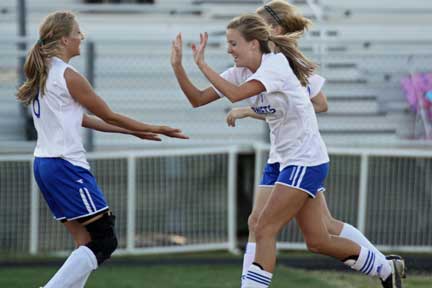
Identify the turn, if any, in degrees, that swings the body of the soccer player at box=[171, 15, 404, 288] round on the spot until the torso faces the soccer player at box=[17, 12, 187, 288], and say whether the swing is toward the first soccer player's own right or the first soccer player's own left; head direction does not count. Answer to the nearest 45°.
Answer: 0° — they already face them

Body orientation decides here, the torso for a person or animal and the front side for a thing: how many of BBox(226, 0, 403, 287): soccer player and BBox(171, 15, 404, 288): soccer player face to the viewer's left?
2

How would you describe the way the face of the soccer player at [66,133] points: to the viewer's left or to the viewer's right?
to the viewer's right

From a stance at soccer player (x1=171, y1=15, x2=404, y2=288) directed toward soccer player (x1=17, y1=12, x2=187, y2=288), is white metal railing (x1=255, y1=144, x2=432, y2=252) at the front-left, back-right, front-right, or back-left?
back-right

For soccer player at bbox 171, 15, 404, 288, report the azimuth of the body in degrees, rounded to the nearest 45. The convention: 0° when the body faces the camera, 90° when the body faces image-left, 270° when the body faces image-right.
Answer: approximately 90°

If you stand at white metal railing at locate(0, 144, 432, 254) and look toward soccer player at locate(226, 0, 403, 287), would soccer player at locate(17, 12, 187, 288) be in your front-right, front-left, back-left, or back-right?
front-right

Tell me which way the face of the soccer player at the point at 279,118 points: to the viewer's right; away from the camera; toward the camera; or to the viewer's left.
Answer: to the viewer's left

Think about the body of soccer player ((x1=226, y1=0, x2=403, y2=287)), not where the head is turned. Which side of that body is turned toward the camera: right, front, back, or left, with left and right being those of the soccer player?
left

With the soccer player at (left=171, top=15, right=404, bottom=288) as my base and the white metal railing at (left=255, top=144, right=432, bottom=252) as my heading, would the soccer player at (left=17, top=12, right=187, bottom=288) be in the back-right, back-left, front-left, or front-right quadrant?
back-left

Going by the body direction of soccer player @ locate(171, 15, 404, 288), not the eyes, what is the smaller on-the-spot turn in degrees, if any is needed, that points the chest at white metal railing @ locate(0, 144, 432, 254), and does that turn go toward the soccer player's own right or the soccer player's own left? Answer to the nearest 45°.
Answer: approximately 90° to the soccer player's own right

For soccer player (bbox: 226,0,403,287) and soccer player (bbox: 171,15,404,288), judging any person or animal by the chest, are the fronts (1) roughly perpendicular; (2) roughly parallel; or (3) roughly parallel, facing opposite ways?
roughly parallel
